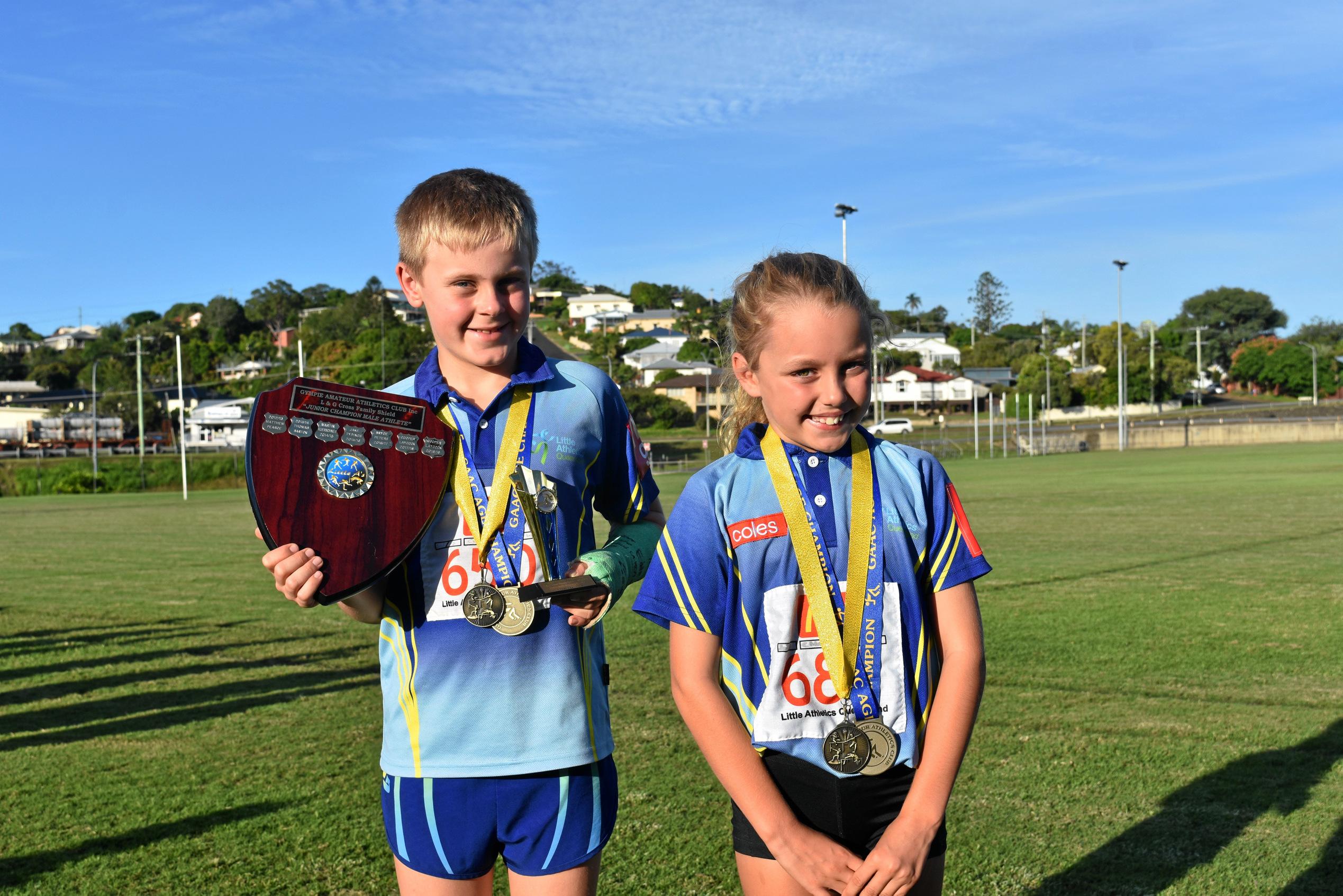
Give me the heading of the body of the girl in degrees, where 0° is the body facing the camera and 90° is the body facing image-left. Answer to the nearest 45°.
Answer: approximately 0°

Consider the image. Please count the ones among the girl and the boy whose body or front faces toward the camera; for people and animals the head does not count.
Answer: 2

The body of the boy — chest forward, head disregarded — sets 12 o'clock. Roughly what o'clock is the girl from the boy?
The girl is roughly at 10 o'clock from the boy.

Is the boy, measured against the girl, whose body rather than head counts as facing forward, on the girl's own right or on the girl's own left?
on the girl's own right

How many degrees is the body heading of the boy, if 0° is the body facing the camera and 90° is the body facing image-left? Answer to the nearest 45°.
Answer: approximately 0°
